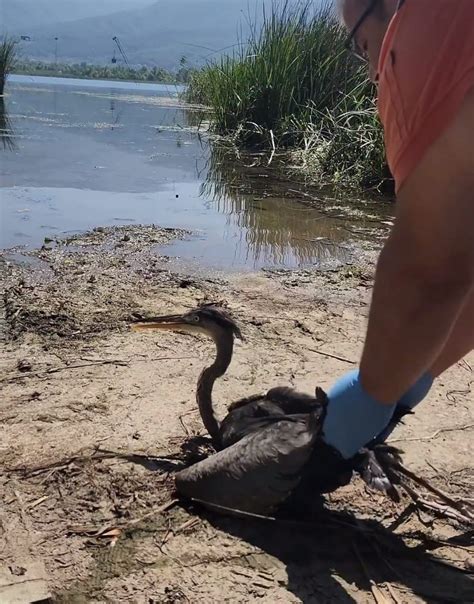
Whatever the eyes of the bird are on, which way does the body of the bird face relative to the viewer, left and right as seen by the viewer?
facing to the left of the viewer

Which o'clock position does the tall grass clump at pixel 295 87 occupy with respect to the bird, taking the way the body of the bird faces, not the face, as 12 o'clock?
The tall grass clump is roughly at 3 o'clock from the bird.

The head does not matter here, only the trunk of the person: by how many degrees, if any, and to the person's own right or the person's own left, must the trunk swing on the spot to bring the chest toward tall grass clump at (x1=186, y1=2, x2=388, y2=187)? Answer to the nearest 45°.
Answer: approximately 90° to the person's own right

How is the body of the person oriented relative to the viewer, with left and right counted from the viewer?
facing to the left of the viewer

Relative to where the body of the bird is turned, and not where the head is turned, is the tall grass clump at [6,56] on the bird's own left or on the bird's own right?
on the bird's own right

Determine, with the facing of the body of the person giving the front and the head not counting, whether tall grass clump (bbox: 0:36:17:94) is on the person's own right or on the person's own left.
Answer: on the person's own right
